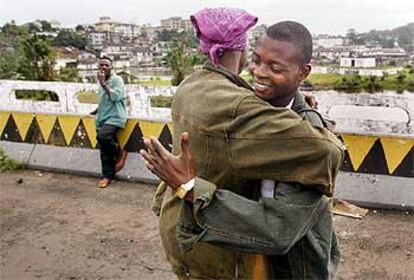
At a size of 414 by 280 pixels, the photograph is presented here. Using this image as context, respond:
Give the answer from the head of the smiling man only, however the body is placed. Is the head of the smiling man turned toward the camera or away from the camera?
toward the camera

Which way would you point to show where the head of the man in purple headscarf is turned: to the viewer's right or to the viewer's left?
to the viewer's right

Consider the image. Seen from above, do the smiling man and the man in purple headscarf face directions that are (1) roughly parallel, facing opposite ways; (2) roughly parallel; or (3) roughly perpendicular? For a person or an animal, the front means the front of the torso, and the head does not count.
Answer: roughly parallel, facing opposite ways

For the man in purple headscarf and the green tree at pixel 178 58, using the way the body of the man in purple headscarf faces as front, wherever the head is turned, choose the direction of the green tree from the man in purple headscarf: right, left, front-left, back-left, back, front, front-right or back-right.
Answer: front-left

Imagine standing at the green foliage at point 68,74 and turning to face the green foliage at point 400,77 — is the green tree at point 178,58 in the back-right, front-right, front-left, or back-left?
front-left

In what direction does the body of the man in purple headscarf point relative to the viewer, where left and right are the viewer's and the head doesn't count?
facing away from the viewer and to the right of the viewer

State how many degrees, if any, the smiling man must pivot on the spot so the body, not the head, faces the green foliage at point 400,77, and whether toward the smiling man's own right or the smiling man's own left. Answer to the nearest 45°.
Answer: approximately 135° to the smiling man's own right

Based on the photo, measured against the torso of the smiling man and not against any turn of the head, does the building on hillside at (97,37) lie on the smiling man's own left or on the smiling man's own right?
on the smiling man's own right

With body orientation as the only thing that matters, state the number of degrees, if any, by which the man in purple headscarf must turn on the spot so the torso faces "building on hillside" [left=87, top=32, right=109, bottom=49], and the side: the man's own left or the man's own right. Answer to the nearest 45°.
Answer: approximately 45° to the man's own left

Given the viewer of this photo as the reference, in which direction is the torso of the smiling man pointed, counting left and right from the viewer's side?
facing the viewer and to the left of the viewer
